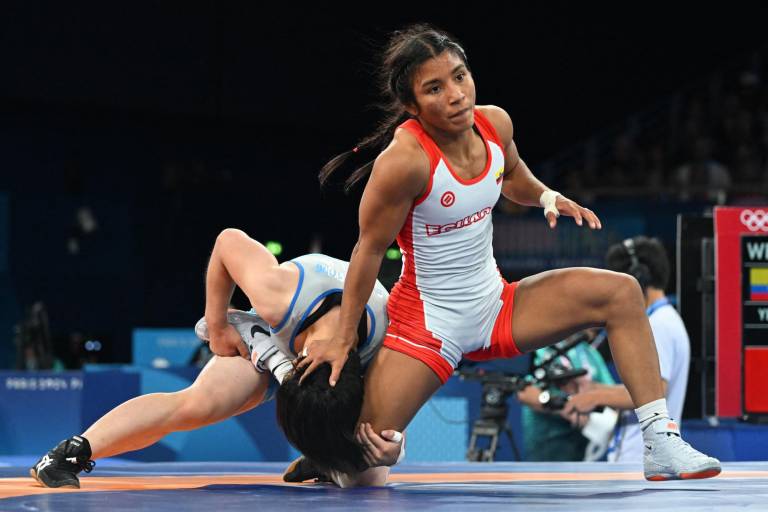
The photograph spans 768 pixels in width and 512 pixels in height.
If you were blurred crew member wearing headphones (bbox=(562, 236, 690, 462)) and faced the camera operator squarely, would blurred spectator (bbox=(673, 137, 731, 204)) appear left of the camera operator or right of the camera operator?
right

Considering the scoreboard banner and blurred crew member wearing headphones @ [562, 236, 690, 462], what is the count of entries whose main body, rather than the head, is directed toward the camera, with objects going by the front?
1

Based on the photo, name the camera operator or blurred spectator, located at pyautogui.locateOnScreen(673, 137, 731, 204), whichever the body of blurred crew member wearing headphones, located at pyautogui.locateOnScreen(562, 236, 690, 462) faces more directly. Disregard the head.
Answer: the camera operator

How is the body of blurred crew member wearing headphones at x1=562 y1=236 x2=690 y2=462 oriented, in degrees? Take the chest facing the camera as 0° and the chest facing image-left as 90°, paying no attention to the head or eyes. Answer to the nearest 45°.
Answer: approximately 90°

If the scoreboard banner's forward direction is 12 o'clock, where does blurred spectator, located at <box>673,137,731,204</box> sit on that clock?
The blurred spectator is roughly at 6 o'clock from the scoreboard banner.

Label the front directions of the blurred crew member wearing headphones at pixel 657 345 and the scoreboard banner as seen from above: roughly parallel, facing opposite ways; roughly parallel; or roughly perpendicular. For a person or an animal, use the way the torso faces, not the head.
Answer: roughly perpendicular

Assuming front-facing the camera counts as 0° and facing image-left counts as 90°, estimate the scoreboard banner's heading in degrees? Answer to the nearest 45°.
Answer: approximately 0°
